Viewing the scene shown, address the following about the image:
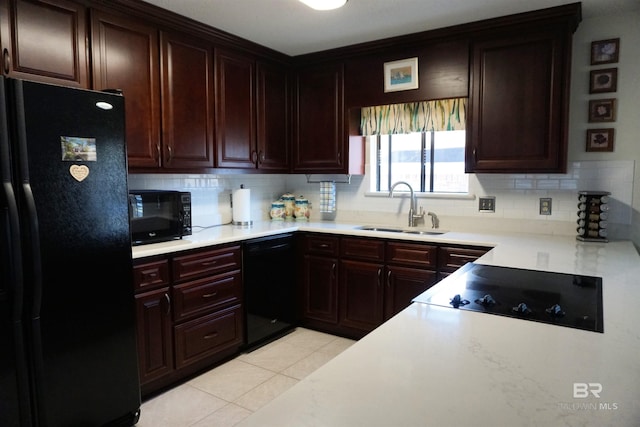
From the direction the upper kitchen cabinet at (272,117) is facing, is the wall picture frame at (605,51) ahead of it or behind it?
ahead

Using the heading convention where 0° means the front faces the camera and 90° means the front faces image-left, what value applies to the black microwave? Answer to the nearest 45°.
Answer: approximately 315°

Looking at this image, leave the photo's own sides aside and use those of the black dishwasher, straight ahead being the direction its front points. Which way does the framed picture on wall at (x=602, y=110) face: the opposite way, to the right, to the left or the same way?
to the right

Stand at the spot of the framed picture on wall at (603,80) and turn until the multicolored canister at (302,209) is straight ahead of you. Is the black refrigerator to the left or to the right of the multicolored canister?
left

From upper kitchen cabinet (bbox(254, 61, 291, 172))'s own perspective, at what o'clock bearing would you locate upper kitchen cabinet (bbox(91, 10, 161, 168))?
upper kitchen cabinet (bbox(91, 10, 161, 168)) is roughly at 3 o'clock from upper kitchen cabinet (bbox(254, 61, 291, 172)).

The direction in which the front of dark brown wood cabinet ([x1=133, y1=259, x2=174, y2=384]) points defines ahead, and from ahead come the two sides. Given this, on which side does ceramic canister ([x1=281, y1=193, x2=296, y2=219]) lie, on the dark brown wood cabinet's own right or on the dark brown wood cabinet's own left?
on the dark brown wood cabinet's own left
